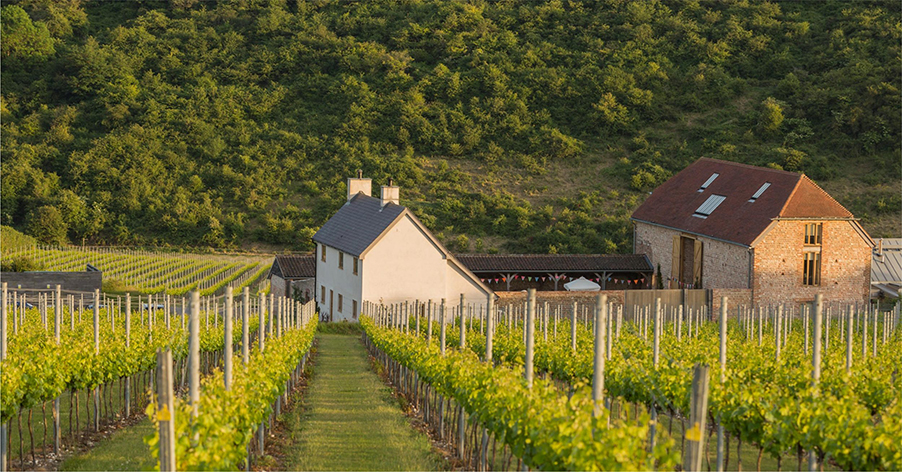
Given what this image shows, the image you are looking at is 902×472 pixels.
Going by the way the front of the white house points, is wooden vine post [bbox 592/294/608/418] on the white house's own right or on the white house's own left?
on the white house's own left

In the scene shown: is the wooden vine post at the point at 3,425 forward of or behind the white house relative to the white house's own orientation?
forward

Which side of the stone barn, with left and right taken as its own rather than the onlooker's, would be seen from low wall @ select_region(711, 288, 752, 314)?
front

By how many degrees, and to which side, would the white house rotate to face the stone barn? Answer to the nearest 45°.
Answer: approximately 135° to its left

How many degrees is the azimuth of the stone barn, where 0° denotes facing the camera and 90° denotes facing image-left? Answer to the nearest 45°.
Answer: approximately 45°

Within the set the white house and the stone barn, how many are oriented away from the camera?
0

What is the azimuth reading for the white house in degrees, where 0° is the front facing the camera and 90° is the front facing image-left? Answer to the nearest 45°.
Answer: approximately 45°

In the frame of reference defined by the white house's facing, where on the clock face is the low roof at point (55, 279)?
The low roof is roughly at 2 o'clock from the white house.

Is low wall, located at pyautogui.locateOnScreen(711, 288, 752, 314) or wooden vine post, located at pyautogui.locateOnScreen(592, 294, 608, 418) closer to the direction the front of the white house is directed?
the wooden vine post

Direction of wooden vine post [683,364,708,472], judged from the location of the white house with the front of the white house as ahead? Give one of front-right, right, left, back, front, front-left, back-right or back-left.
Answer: front-left

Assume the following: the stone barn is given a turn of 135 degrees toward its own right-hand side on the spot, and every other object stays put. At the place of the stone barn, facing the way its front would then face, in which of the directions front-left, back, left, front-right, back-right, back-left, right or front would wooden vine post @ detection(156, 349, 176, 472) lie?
back

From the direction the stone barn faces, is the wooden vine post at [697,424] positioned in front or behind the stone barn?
in front
